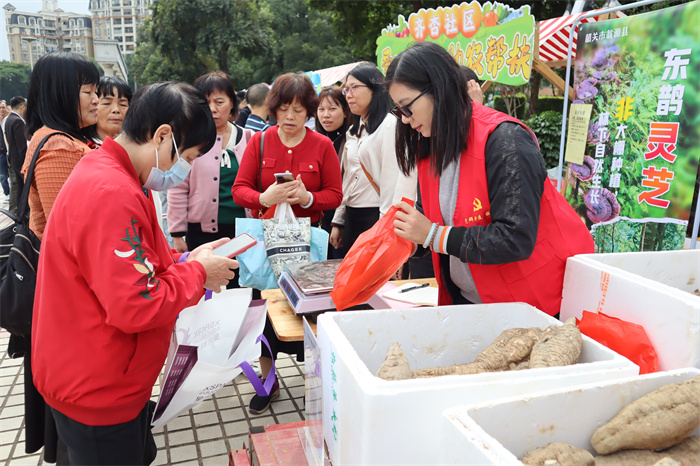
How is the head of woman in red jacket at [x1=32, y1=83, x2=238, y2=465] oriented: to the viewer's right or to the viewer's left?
to the viewer's right

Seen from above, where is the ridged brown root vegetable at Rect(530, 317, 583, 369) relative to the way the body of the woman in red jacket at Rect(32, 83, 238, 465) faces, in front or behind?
in front

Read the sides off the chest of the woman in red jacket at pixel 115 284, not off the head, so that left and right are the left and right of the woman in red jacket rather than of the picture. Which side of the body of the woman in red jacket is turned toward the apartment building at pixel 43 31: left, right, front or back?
left

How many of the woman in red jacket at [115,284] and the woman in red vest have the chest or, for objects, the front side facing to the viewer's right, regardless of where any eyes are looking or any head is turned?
1

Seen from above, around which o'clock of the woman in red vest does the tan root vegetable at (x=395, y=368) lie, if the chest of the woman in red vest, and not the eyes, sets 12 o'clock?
The tan root vegetable is roughly at 11 o'clock from the woman in red vest.

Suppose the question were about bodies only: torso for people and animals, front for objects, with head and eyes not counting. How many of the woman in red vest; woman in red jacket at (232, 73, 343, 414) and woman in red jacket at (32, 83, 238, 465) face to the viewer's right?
1

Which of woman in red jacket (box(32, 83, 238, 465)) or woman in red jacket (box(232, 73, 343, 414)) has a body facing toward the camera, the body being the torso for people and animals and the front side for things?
woman in red jacket (box(232, 73, 343, 414))

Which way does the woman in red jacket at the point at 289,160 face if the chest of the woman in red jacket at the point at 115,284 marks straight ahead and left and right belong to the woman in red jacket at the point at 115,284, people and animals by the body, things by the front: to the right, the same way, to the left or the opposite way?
to the right

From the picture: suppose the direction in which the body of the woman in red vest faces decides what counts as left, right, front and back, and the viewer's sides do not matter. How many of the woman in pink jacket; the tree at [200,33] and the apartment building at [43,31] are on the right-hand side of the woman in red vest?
3

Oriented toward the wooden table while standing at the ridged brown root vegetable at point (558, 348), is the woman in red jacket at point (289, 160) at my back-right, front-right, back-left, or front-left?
front-right

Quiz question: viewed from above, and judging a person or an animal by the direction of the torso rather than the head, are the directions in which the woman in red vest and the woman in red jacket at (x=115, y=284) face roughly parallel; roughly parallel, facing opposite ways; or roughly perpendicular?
roughly parallel, facing opposite ways

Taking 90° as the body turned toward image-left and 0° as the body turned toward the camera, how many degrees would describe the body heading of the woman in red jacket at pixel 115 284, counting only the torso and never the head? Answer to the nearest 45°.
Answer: approximately 270°

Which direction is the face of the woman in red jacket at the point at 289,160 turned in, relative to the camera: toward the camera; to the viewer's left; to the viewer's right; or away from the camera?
toward the camera

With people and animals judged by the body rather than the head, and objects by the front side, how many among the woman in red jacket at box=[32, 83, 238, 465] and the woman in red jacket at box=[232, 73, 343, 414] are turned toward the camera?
1

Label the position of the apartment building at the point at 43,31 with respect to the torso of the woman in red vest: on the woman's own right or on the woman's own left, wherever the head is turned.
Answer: on the woman's own right

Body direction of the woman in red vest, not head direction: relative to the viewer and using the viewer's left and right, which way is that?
facing the viewer and to the left of the viewer

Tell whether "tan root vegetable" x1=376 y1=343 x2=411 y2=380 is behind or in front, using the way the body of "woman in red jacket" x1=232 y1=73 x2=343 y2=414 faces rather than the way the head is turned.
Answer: in front

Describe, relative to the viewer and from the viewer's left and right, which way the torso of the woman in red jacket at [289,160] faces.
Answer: facing the viewer

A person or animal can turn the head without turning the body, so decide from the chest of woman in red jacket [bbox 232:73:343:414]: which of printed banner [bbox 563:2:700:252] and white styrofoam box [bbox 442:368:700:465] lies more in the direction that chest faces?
the white styrofoam box
